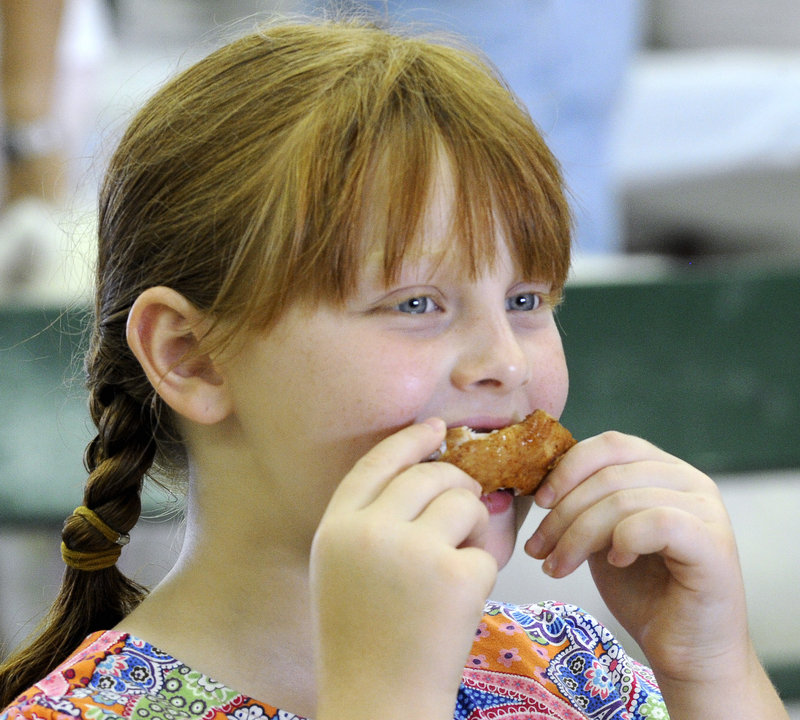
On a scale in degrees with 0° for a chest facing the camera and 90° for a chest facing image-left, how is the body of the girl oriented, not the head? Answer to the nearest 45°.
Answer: approximately 315°

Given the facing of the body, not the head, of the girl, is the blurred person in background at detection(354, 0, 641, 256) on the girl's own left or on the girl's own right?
on the girl's own left
